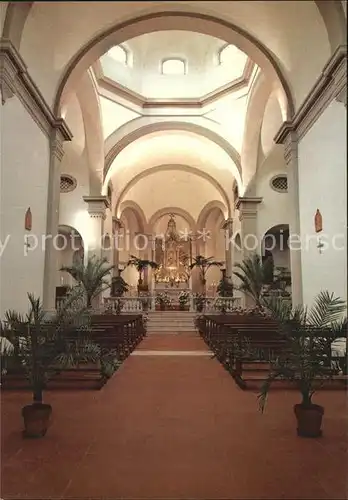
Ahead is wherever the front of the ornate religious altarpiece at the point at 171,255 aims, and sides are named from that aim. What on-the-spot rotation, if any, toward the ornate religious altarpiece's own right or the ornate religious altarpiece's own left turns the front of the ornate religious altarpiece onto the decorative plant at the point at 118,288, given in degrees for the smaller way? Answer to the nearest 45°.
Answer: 0° — it already faces it

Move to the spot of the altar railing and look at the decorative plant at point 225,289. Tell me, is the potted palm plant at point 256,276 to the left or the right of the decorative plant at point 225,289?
right

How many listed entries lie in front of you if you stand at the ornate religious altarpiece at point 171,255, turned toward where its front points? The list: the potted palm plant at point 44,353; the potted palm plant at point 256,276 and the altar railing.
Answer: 3

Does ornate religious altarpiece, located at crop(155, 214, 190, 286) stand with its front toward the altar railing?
yes

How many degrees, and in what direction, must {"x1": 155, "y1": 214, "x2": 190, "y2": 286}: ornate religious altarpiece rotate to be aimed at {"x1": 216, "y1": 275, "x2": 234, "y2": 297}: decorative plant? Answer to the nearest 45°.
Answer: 0° — it already faces it

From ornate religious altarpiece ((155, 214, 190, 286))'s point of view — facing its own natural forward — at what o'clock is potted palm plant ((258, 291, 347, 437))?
The potted palm plant is roughly at 12 o'clock from the ornate religious altarpiece.

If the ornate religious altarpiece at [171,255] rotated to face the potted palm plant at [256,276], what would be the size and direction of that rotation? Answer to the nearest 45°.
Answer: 0° — it already faces it

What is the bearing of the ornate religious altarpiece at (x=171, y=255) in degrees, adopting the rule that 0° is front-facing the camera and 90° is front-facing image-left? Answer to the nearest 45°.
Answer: approximately 0°

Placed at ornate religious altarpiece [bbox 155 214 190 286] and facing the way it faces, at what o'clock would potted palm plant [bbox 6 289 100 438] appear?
The potted palm plant is roughly at 12 o'clock from the ornate religious altarpiece.
